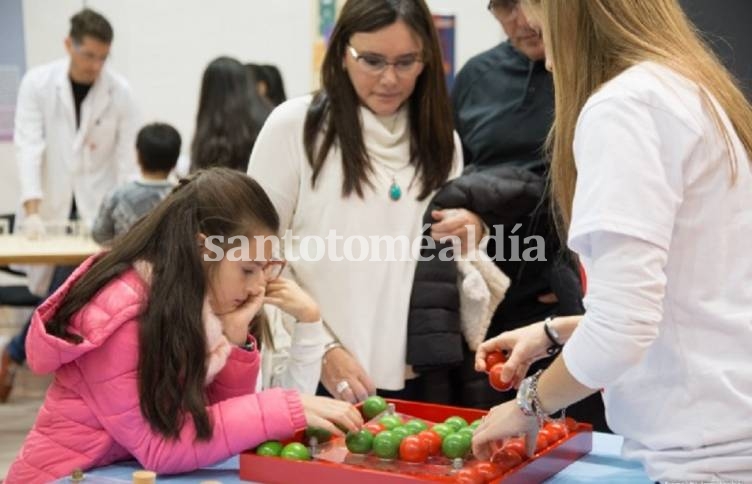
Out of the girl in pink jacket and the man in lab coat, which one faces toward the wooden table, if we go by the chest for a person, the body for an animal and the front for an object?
the man in lab coat

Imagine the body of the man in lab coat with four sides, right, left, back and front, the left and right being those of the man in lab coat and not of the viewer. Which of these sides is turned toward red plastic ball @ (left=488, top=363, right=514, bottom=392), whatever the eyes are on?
front

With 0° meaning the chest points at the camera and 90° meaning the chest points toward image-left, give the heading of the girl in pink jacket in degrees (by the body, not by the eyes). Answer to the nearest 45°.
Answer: approximately 270°

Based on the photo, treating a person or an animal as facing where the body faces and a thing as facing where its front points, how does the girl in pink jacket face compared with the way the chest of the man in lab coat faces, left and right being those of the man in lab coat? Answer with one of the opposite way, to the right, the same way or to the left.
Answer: to the left

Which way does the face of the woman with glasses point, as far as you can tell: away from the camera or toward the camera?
toward the camera

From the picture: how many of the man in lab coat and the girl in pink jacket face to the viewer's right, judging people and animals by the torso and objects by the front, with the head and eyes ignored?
1

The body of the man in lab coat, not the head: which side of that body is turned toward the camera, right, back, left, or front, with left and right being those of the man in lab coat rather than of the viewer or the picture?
front

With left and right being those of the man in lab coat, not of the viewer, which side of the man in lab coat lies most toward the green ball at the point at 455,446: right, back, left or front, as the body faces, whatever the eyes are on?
front

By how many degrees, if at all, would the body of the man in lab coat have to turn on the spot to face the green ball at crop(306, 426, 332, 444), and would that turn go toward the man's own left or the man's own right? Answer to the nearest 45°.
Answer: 0° — they already face it

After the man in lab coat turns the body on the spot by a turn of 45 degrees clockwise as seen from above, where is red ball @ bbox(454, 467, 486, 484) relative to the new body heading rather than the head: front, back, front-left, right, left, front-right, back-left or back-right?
front-left

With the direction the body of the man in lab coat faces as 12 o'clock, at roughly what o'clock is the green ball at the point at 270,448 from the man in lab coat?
The green ball is roughly at 12 o'clock from the man in lab coat.

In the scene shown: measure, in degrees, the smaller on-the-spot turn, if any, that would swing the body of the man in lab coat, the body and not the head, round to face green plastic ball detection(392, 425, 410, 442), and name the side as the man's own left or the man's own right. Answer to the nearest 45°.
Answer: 0° — they already face it

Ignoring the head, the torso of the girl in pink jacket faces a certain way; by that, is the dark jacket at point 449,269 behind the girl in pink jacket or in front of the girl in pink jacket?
in front

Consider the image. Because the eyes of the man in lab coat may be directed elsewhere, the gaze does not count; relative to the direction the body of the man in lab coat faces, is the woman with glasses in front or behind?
in front

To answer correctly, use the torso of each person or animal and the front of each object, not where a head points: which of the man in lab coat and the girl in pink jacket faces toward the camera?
the man in lab coat
